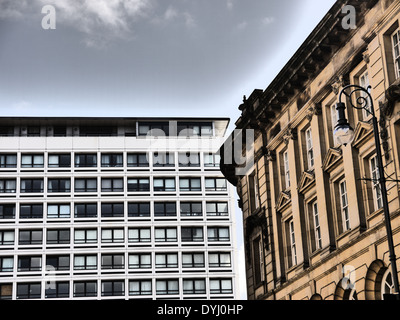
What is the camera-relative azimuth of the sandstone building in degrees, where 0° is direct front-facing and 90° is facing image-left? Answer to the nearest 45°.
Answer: approximately 45°
